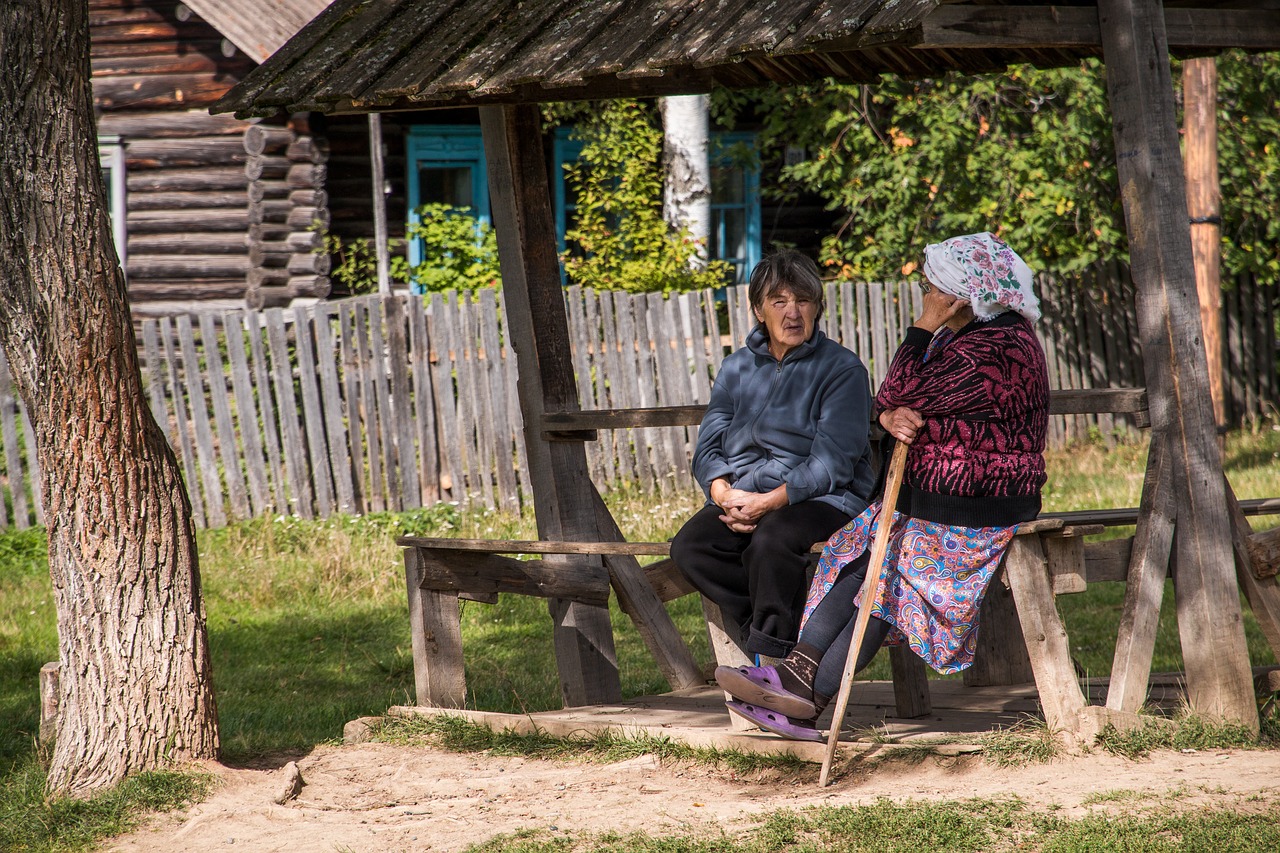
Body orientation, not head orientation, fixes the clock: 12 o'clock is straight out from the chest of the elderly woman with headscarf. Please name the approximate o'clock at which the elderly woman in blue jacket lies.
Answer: The elderly woman in blue jacket is roughly at 1 o'clock from the elderly woman with headscarf.

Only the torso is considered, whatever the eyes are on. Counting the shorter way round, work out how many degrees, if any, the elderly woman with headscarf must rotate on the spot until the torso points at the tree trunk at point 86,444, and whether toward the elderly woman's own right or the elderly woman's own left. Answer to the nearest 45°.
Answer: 0° — they already face it

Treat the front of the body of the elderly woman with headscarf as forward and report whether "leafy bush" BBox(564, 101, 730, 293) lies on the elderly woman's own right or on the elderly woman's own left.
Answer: on the elderly woman's own right

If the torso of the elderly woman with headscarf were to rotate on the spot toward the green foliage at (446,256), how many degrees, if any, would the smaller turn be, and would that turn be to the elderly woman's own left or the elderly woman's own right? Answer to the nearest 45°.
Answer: approximately 45° to the elderly woman's own right

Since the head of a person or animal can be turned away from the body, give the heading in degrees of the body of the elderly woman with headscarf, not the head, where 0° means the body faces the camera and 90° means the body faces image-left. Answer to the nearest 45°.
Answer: approximately 90°

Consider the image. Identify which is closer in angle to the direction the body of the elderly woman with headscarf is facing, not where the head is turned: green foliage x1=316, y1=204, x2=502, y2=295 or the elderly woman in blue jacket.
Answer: the elderly woman in blue jacket

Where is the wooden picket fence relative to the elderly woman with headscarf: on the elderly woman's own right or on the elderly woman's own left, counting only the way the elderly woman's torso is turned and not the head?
on the elderly woman's own right

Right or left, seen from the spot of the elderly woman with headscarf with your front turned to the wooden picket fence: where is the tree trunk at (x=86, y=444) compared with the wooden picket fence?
left

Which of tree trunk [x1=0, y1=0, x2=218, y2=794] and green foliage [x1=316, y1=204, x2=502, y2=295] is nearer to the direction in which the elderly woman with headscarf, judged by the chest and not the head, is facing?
the tree trunk
